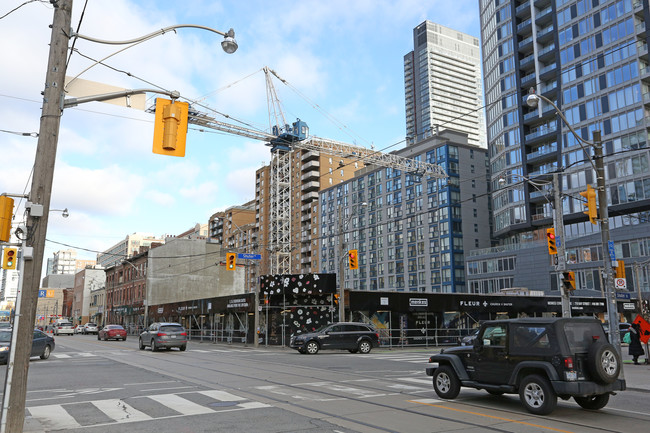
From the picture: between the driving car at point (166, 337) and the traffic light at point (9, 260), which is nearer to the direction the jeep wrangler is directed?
the driving car

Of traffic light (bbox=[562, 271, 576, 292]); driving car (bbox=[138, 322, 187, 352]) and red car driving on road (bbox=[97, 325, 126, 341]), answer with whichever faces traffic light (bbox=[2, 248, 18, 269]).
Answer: traffic light (bbox=[562, 271, 576, 292])

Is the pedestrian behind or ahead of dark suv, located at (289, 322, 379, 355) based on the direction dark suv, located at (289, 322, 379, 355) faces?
behind

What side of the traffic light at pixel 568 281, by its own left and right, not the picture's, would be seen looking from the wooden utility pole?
front

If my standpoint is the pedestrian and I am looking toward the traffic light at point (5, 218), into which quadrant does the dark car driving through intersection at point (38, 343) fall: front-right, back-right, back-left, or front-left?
front-right

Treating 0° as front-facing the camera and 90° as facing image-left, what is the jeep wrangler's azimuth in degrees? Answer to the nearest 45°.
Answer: approximately 135°

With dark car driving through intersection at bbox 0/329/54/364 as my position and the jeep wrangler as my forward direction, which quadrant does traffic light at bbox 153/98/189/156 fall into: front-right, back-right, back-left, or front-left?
front-right

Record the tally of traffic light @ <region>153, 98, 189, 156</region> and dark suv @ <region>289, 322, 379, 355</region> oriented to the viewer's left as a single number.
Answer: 1

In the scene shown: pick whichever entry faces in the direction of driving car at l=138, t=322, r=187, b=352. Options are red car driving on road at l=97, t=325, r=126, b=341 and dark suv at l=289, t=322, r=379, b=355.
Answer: the dark suv

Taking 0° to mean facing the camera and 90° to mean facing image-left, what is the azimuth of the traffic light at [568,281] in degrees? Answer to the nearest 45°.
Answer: approximately 45°

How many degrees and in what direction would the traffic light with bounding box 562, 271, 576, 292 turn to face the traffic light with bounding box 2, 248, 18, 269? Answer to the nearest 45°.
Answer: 0° — it already faces it

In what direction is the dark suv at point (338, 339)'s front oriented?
to the viewer's left

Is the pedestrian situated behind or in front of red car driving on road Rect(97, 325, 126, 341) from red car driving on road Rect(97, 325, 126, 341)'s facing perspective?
behind
